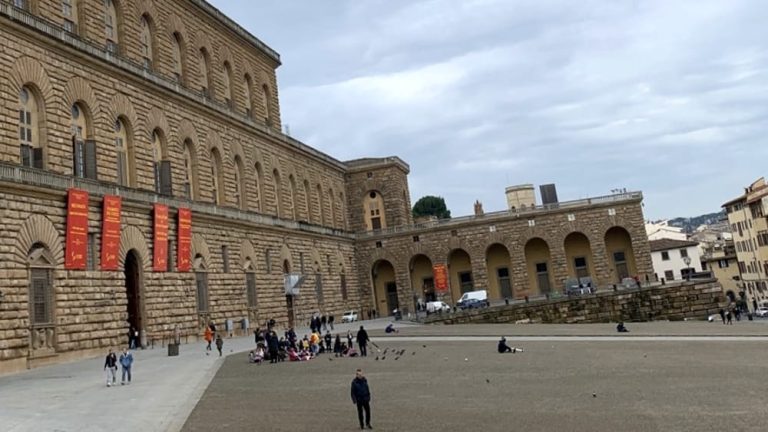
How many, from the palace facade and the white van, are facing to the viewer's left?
1

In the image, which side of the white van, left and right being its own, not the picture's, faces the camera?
left

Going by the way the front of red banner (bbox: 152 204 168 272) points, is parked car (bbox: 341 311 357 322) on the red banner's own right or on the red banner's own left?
on the red banner's own left

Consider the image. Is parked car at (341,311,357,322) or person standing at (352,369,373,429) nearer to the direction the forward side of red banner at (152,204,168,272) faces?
the person standing

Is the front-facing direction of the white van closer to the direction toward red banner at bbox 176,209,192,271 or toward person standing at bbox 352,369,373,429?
the red banner

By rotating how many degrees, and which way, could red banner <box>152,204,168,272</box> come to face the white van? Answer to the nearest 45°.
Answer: approximately 90° to its left

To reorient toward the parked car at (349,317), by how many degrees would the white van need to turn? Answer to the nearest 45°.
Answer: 0° — it already faces it

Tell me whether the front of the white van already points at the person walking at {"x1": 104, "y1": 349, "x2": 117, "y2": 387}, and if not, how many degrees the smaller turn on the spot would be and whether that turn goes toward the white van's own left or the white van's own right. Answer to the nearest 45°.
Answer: approximately 90° to the white van's own left

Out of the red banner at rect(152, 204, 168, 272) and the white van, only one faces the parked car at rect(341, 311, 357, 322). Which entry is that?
the white van

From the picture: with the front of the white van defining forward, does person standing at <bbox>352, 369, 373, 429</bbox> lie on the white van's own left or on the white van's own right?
on the white van's own left

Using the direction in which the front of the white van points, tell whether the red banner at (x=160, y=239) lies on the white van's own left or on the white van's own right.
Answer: on the white van's own left

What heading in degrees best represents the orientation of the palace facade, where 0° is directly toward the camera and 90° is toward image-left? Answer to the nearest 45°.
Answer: approximately 315°

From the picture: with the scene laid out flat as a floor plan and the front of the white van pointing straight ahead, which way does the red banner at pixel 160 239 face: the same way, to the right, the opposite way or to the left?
the opposite way

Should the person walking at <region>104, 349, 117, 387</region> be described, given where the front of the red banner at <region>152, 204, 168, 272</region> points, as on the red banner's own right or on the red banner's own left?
on the red banner's own right

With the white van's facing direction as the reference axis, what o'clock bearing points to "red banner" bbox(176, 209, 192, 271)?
The red banner is roughly at 10 o'clock from the white van.
